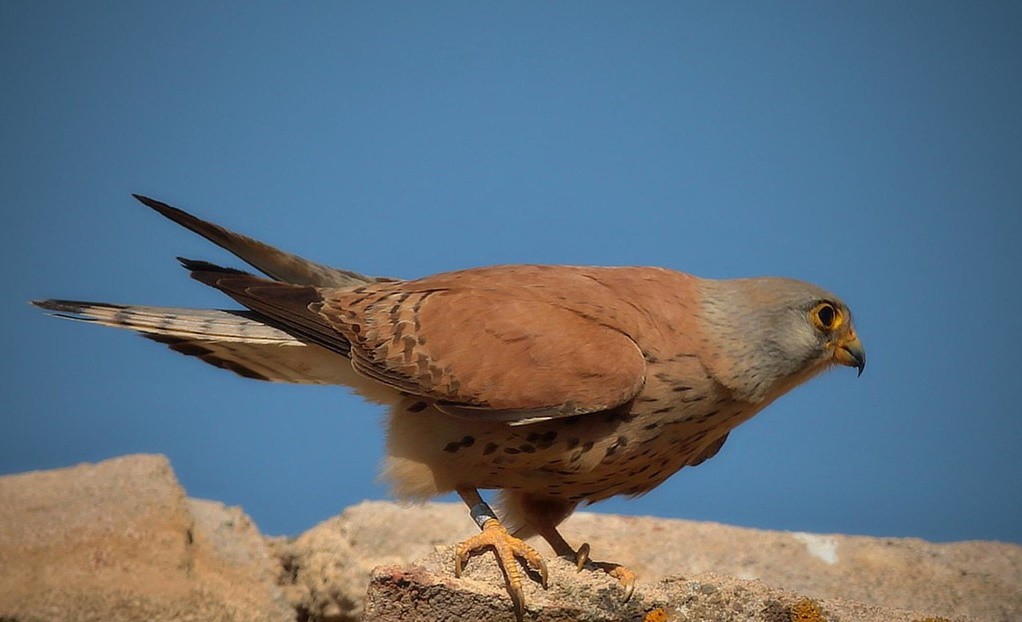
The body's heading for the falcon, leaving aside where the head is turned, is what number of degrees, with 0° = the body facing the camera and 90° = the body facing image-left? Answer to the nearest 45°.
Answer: approximately 270°
